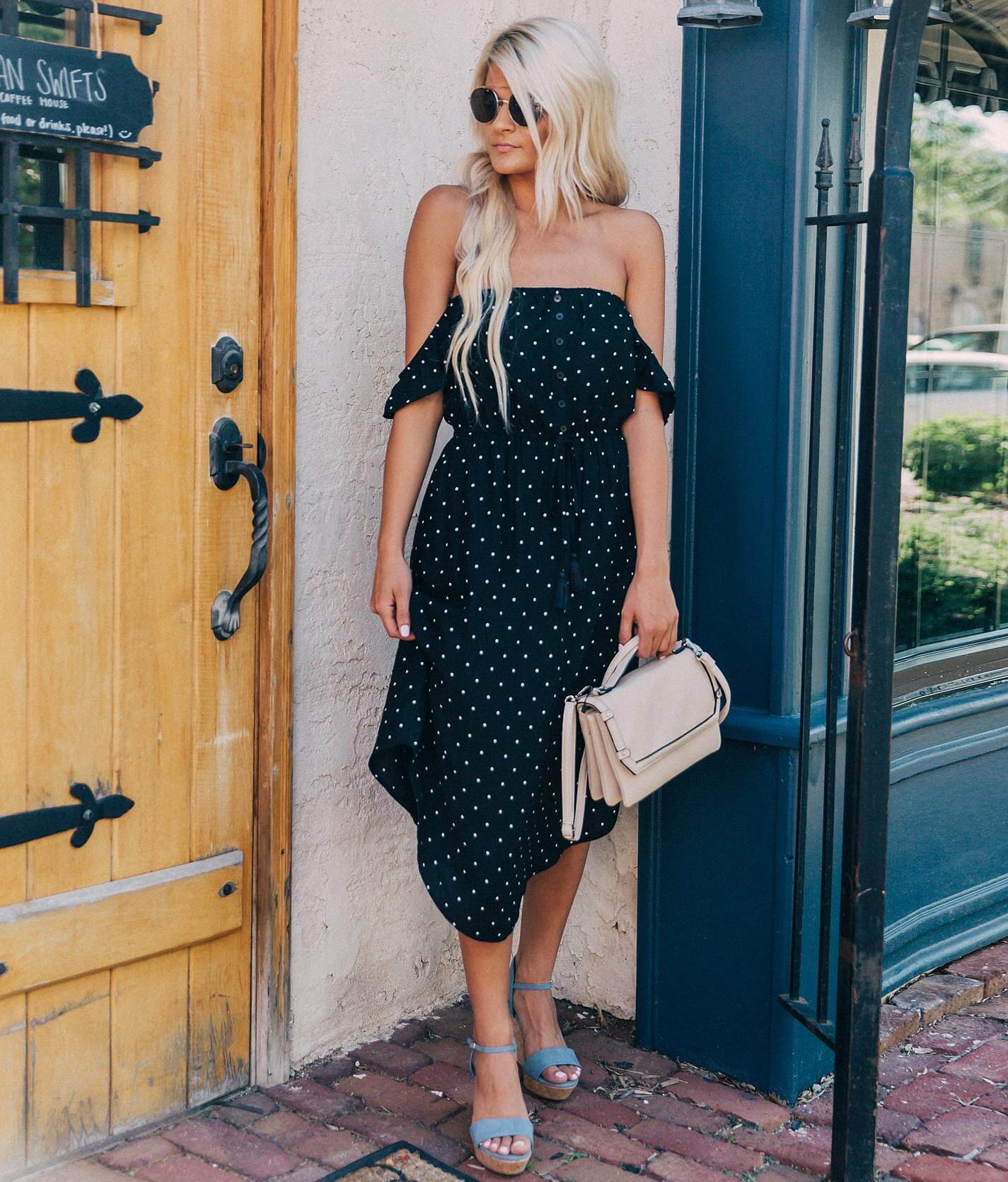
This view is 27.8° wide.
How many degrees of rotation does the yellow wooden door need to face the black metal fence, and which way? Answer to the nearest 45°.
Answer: approximately 45° to its left

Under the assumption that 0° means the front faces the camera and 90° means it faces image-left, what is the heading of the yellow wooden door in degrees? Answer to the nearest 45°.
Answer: approximately 315°

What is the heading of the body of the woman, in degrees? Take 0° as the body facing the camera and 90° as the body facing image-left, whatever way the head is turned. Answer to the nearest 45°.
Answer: approximately 0°

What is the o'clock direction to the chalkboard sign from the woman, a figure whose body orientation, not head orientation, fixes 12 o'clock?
The chalkboard sign is roughly at 2 o'clock from the woman.

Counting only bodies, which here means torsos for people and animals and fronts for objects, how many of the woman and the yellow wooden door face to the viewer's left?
0
